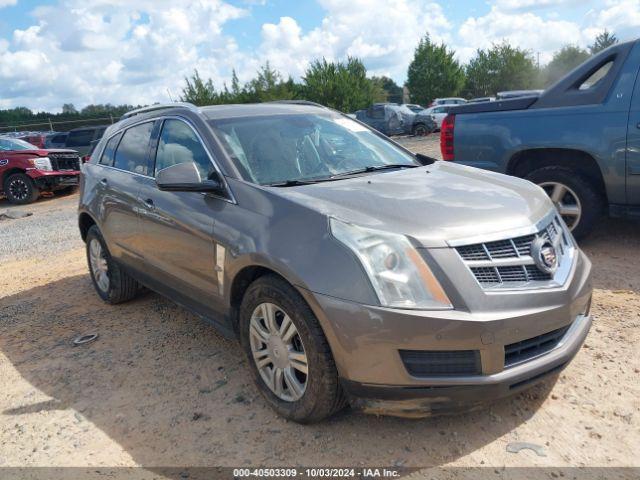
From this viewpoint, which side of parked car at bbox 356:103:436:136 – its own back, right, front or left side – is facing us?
right

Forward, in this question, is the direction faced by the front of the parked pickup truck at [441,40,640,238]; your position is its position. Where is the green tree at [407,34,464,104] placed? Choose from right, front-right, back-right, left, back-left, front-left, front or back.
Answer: left

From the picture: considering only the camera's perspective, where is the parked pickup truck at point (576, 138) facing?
facing to the right of the viewer

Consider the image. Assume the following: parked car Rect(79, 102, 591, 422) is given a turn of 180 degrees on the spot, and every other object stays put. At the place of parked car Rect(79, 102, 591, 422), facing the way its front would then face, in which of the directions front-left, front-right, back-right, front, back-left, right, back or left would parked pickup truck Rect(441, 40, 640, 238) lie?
right

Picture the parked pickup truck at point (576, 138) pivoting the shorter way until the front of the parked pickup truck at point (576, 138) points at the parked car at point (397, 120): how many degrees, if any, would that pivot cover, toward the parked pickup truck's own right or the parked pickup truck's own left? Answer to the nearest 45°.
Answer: approximately 90° to the parked pickup truck's own left

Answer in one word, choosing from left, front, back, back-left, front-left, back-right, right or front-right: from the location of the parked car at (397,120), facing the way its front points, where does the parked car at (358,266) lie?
right

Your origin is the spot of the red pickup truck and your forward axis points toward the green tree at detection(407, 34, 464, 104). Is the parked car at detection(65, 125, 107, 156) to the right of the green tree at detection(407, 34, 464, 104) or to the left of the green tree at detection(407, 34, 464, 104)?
left

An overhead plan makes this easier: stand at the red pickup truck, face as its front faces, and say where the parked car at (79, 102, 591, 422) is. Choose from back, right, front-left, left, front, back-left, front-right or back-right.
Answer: front-right

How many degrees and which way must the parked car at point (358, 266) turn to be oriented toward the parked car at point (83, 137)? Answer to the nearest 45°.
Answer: approximately 180°

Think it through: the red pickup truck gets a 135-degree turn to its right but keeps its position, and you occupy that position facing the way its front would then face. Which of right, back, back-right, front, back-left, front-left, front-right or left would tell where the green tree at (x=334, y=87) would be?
back-right

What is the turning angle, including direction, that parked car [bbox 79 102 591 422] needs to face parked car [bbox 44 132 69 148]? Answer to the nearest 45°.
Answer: approximately 180°

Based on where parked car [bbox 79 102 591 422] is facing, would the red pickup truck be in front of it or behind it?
behind

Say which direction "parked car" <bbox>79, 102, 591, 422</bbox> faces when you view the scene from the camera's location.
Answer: facing the viewer and to the right of the viewer

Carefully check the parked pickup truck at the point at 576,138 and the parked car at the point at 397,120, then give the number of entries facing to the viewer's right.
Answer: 2

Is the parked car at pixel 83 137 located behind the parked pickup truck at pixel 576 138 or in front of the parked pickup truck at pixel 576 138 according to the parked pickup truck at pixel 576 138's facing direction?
behind
